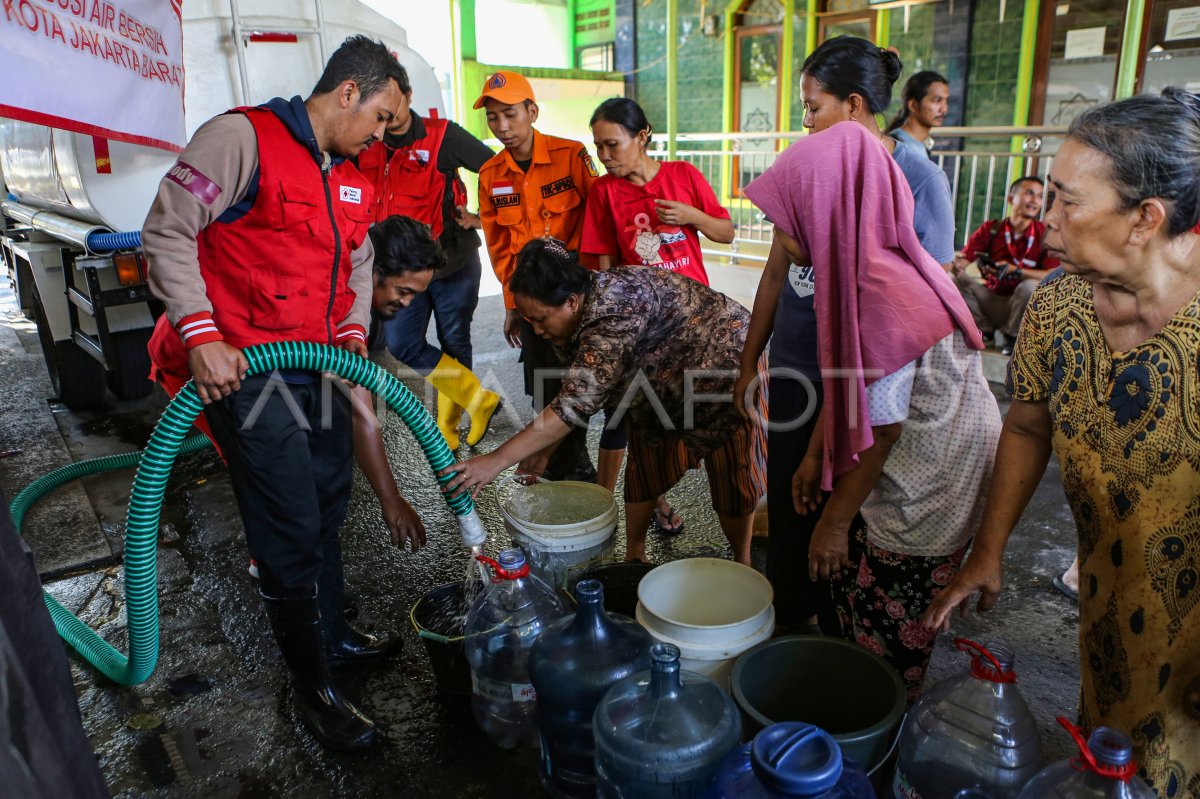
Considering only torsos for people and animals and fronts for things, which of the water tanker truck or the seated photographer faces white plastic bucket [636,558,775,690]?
the seated photographer

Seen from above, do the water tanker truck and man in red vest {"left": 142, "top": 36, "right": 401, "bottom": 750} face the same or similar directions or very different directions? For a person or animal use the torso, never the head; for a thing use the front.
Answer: very different directions

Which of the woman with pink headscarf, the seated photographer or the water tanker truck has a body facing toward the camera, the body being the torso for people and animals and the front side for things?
the seated photographer

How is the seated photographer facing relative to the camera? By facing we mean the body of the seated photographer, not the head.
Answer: toward the camera

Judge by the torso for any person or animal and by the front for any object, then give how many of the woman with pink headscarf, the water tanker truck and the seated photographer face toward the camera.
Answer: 1

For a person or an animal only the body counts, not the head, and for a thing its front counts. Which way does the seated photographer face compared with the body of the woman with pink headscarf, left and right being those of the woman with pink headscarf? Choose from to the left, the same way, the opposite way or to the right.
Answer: to the left

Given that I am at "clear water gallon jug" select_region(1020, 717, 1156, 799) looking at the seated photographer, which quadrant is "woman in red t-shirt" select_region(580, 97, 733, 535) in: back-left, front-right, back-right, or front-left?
front-left

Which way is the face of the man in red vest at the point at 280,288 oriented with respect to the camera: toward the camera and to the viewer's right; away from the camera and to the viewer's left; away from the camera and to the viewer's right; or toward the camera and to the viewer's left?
toward the camera and to the viewer's right

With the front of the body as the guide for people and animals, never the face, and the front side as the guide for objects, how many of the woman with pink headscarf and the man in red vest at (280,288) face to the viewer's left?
1

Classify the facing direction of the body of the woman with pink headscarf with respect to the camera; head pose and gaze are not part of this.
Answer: to the viewer's left

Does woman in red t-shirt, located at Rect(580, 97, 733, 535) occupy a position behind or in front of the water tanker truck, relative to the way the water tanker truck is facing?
behind

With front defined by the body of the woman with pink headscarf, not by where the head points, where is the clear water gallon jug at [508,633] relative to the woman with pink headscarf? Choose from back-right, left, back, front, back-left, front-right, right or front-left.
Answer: front

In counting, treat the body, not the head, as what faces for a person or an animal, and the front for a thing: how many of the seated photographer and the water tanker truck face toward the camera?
1

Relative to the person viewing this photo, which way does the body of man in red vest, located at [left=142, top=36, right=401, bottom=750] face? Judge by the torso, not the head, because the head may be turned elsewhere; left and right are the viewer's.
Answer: facing the viewer and to the right of the viewer

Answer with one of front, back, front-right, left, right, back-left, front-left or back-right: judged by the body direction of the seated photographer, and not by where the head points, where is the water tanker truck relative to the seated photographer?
front-right

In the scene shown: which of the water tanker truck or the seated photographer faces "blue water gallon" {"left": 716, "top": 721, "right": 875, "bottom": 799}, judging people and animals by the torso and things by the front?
the seated photographer

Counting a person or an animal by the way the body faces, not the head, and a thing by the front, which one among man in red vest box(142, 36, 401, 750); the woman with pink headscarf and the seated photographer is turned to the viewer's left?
the woman with pink headscarf

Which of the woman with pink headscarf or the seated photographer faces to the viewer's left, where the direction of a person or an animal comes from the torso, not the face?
the woman with pink headscarf

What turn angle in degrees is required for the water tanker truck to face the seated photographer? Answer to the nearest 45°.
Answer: approximately 135° to its right

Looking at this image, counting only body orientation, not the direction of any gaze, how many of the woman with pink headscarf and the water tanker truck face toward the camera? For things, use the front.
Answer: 0

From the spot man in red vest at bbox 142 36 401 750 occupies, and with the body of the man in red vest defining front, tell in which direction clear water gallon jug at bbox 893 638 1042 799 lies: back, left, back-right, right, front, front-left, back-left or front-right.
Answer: front
